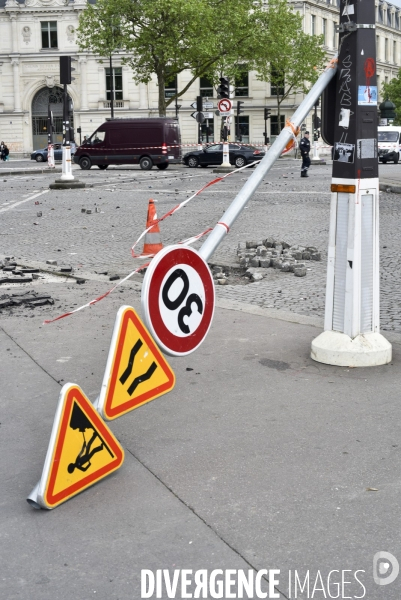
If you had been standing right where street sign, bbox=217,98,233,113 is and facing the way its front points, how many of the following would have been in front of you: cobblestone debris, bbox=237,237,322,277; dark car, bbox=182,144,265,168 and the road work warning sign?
2

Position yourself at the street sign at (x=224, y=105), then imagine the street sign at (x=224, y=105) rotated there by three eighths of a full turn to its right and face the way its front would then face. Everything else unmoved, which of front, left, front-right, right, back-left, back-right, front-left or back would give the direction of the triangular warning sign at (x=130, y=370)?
back-left

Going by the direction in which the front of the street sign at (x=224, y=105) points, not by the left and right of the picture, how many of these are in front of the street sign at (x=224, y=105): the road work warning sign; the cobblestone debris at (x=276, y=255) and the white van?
2

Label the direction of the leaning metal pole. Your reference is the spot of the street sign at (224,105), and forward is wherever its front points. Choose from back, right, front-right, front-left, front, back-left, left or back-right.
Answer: front

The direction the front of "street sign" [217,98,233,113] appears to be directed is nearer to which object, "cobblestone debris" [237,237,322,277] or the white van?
the cobblestone debris

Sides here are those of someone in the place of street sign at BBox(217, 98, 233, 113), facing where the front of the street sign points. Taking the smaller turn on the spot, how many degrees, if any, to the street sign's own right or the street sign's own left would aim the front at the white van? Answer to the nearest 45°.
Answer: approximately 135° to the street sign's own left

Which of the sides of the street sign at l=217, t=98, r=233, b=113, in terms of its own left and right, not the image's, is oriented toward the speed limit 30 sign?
front

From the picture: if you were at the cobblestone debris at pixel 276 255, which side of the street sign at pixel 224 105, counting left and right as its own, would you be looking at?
front

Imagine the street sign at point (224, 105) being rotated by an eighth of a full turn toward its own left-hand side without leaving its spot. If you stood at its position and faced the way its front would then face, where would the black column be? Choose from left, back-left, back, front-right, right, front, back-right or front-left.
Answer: front-right

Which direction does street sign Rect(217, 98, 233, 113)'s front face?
toward the camera

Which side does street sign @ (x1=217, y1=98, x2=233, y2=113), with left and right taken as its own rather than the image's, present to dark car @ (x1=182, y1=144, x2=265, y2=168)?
back

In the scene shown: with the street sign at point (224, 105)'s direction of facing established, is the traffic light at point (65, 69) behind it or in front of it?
in front
